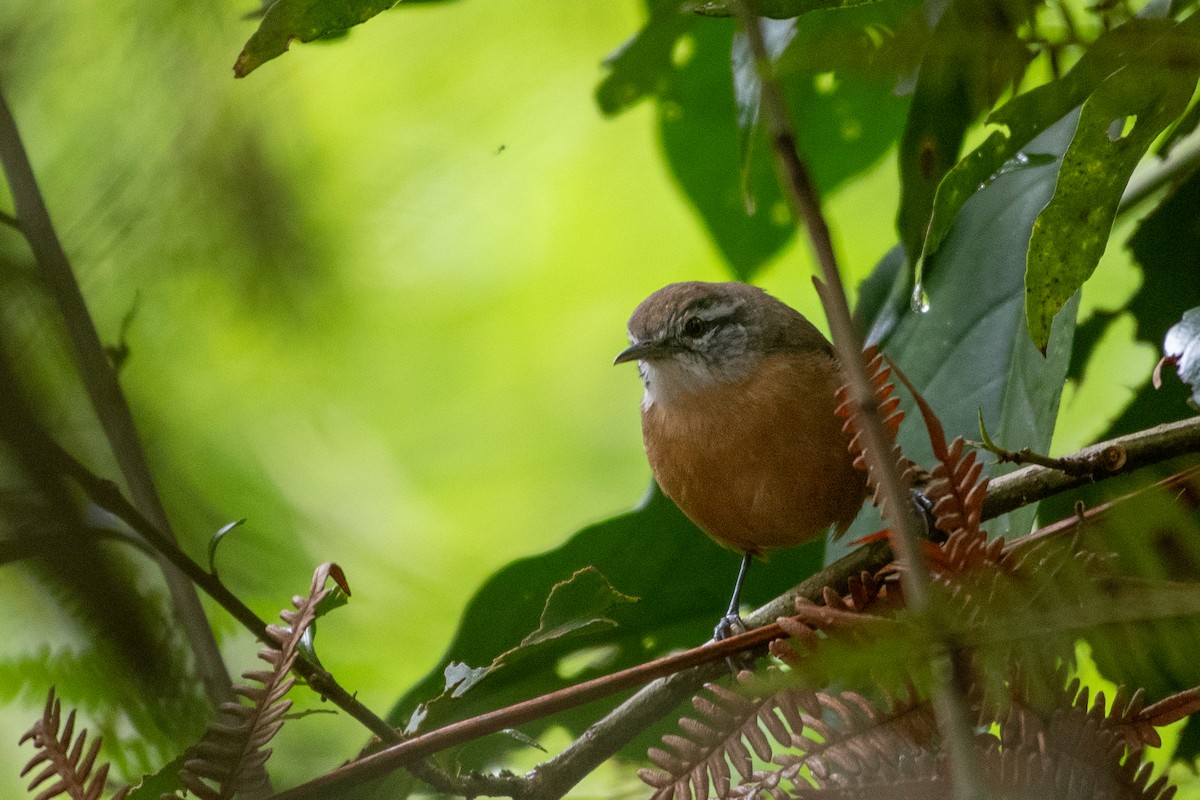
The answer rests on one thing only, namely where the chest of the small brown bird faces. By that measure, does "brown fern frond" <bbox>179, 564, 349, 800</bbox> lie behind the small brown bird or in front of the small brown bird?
in front

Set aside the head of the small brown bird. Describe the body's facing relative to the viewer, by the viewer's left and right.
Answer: facing the viewer and to the left of the viewer

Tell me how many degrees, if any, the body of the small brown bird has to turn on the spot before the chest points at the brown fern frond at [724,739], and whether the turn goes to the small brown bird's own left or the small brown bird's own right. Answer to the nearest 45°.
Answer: approximately 45° to the small brown bird's own left

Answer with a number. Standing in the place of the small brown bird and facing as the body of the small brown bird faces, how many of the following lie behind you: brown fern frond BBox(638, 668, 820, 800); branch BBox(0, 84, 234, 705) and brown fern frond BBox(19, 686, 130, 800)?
0
